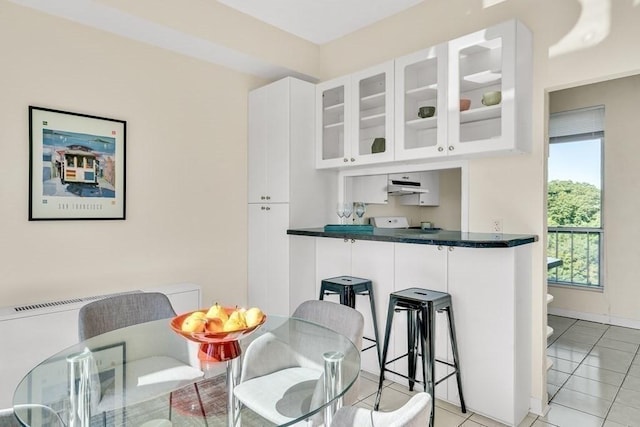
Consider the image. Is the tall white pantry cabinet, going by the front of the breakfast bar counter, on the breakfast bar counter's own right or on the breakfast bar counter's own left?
on the breakfast bar counter's own right

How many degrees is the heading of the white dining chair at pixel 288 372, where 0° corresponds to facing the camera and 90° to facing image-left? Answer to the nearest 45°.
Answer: approximately 45°

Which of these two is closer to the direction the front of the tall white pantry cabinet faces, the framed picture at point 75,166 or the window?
the framed picture

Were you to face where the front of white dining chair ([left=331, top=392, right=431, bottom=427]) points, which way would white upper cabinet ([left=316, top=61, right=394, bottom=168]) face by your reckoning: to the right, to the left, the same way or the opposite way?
to the left

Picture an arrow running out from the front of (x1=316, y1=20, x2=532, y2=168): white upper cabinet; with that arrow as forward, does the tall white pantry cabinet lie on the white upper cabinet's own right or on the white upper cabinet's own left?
on the white upper cabinet's own right

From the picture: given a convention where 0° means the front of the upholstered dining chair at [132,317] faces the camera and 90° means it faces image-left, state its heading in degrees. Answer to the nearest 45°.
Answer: approximately 315°
